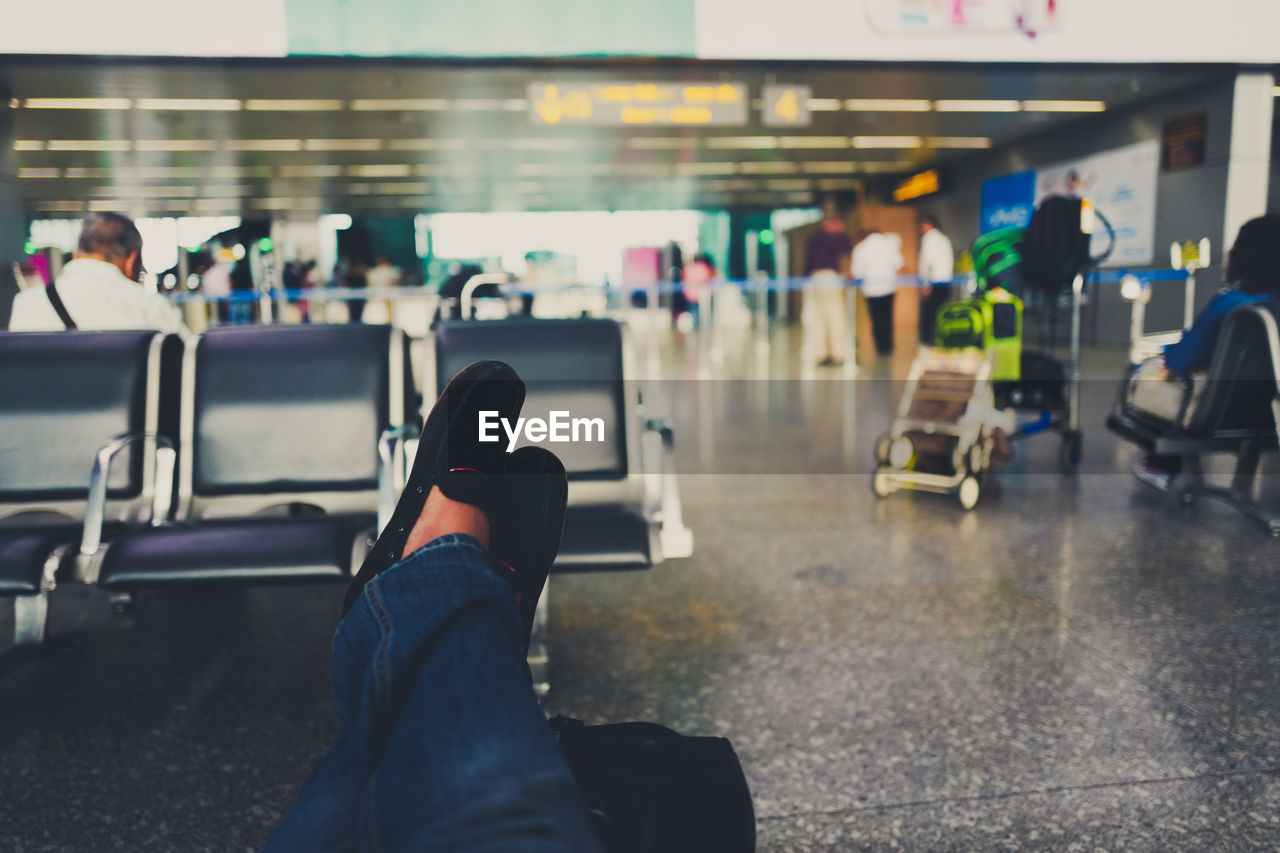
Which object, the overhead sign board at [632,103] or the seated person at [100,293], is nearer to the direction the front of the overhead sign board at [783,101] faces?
the seated person

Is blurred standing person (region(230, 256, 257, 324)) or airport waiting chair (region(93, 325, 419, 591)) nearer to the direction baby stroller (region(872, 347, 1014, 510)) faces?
the airport waiting chair

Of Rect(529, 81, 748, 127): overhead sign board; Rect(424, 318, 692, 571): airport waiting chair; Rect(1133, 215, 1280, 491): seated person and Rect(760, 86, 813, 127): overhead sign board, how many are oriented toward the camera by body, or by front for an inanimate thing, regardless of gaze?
3

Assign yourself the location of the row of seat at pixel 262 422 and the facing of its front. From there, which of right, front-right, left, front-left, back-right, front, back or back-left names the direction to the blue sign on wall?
back-left

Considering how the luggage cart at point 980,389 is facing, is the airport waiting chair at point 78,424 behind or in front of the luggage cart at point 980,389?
in front

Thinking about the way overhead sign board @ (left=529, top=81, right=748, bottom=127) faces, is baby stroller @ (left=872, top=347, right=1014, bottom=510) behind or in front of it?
in front

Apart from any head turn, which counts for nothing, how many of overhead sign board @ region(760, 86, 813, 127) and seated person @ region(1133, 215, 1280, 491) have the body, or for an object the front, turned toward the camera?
1

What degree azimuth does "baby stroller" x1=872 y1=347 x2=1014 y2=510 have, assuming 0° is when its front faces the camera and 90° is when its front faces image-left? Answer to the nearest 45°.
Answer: approximately 45°

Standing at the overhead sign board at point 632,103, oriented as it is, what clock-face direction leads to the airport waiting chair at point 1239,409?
The airport waiting chair is roughly at 11 o'clock from the overhead sign board.

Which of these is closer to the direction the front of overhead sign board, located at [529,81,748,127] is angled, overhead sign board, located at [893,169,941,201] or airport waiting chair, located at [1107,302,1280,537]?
the airport waiting chair

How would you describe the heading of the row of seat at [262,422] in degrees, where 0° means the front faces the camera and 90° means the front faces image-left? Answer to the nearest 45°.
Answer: approximately 0°

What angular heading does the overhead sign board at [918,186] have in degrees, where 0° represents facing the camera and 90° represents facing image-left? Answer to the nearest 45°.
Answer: approximately 45°

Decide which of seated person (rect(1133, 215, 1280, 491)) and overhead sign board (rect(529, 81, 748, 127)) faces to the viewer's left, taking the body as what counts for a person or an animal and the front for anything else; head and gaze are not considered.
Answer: the seated person
